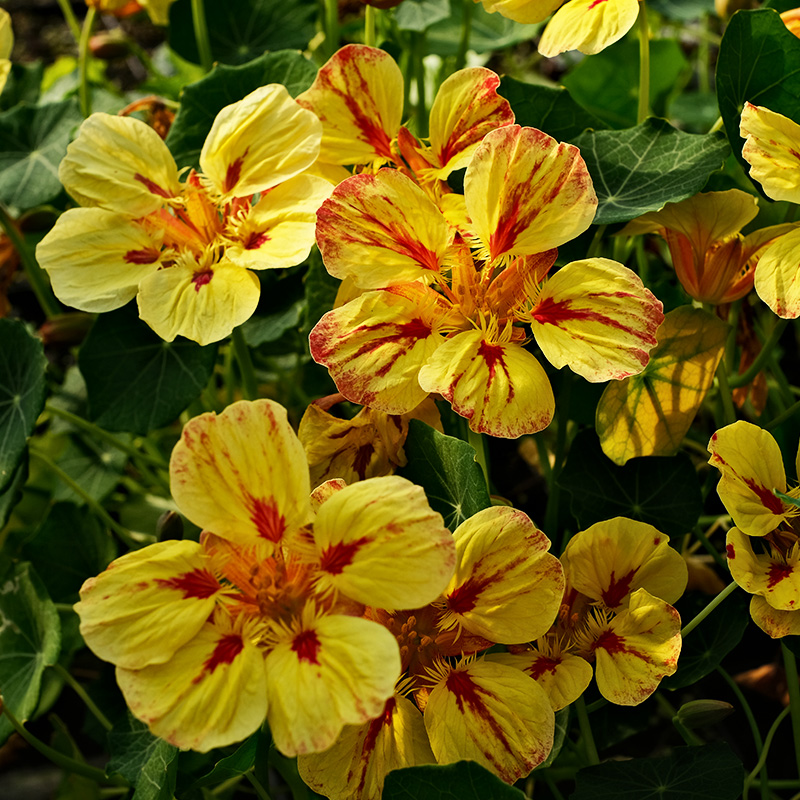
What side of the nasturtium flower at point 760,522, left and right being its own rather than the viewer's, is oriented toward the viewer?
front

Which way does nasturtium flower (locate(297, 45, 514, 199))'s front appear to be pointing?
toward the camera

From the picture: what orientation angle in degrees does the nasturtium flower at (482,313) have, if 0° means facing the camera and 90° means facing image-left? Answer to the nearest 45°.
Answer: approximately 0°

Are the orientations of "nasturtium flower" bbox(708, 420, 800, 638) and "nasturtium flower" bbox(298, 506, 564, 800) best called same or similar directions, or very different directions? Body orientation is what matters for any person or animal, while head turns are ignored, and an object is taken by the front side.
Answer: same or similar directions

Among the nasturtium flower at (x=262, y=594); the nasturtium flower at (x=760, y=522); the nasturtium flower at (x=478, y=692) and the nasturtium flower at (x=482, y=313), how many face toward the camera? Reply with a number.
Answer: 4

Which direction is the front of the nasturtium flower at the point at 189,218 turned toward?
toward the camera

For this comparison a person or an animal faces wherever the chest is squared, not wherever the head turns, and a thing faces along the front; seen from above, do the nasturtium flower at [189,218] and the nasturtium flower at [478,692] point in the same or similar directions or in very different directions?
same or similar directions

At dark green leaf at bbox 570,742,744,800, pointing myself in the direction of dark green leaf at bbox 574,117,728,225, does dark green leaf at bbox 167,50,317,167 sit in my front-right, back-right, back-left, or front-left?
front-left
